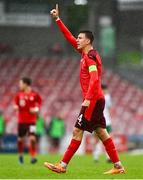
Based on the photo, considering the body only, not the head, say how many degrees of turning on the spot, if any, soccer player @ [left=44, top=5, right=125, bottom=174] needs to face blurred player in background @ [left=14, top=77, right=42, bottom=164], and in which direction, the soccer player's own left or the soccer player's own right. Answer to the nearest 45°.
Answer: approximately 90° to the soccer player's own right
